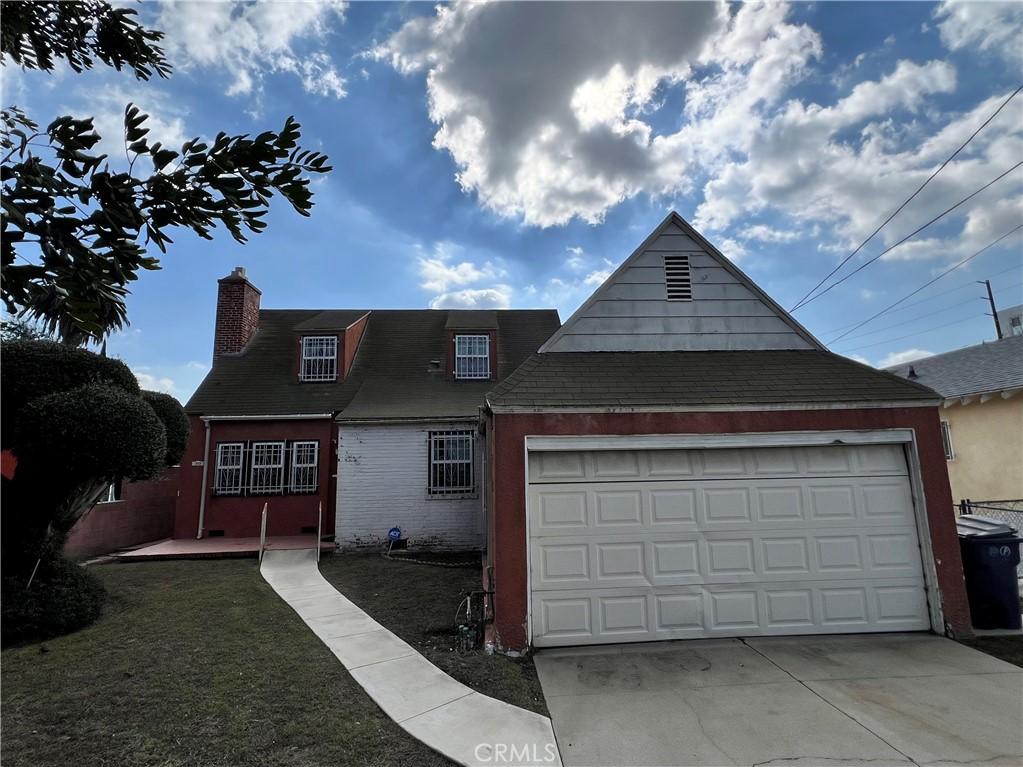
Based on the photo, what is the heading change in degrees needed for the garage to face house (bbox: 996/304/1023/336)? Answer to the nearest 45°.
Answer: approximately 135° to its left

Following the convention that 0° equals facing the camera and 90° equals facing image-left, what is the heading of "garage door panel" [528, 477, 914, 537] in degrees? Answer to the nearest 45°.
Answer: approximately 0°

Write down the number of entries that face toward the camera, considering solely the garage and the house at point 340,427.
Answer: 2

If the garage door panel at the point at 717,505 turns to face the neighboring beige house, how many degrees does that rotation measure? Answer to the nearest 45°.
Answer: approximately 135° to its left

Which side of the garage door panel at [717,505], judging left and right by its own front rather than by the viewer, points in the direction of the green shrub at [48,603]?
right

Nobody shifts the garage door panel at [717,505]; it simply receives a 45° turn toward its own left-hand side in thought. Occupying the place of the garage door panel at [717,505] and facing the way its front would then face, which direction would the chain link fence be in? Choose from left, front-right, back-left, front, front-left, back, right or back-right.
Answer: left

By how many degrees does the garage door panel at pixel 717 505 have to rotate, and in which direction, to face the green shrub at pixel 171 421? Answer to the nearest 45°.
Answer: approximately 90° to its right

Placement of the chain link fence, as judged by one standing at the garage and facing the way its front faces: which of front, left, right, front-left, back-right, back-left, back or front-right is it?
back-left

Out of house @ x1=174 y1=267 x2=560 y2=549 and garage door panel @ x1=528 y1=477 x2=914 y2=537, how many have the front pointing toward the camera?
2
